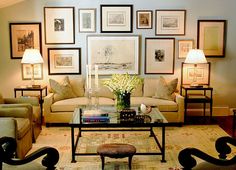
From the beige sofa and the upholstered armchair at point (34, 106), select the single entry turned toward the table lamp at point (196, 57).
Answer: the upholstered armchair

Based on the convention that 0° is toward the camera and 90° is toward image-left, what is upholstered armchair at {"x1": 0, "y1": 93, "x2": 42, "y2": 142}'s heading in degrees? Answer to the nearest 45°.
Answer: approximately 270°

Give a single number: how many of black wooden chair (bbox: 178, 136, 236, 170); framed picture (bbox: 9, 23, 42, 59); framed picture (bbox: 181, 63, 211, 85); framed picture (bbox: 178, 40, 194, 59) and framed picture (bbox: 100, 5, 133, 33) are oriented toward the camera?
4

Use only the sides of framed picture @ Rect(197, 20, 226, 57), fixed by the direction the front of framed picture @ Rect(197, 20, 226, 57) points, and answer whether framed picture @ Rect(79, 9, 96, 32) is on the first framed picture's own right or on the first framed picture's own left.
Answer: on the first framed picture's own right

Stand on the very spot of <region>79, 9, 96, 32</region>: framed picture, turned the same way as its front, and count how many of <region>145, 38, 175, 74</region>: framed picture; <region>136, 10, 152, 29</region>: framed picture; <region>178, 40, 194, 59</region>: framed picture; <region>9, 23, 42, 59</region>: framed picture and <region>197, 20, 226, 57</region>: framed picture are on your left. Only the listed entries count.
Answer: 4

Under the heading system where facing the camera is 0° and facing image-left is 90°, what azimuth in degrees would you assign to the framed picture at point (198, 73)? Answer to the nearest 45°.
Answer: approximately 0°

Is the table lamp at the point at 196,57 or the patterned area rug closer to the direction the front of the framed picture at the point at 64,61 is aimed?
the patterned area rug

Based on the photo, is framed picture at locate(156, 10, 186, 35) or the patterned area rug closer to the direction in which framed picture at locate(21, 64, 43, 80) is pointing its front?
the patterned area rug

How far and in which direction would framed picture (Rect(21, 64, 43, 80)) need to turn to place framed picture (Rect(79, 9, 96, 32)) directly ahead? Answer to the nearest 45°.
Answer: approximately 90° to its left

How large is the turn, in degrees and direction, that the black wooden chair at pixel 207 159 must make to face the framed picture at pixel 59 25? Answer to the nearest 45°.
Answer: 0° — it already faces it

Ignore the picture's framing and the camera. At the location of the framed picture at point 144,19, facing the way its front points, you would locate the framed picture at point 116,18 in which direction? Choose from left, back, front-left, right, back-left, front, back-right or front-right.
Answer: right

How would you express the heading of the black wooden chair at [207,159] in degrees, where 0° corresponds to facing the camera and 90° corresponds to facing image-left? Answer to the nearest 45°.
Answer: approximately 135°

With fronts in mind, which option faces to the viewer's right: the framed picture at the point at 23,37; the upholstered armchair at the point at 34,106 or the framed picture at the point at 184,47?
the upholstered armchair

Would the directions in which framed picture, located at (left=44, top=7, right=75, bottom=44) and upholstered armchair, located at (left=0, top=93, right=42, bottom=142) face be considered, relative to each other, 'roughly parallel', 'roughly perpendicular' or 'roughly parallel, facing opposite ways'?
roughly perpendicular
